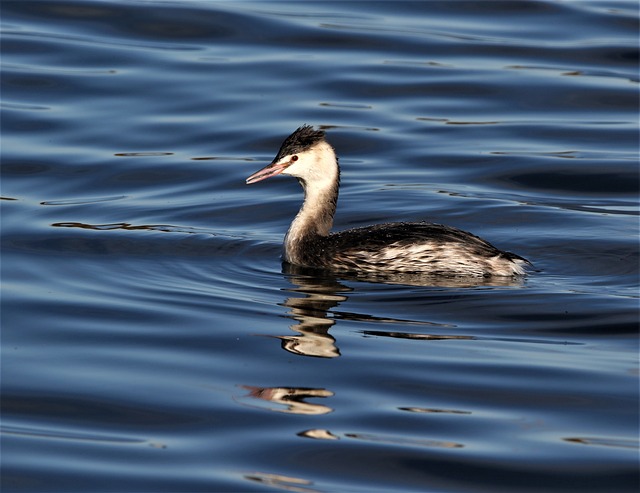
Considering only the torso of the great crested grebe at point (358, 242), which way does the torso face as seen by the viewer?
to the viewer's left
